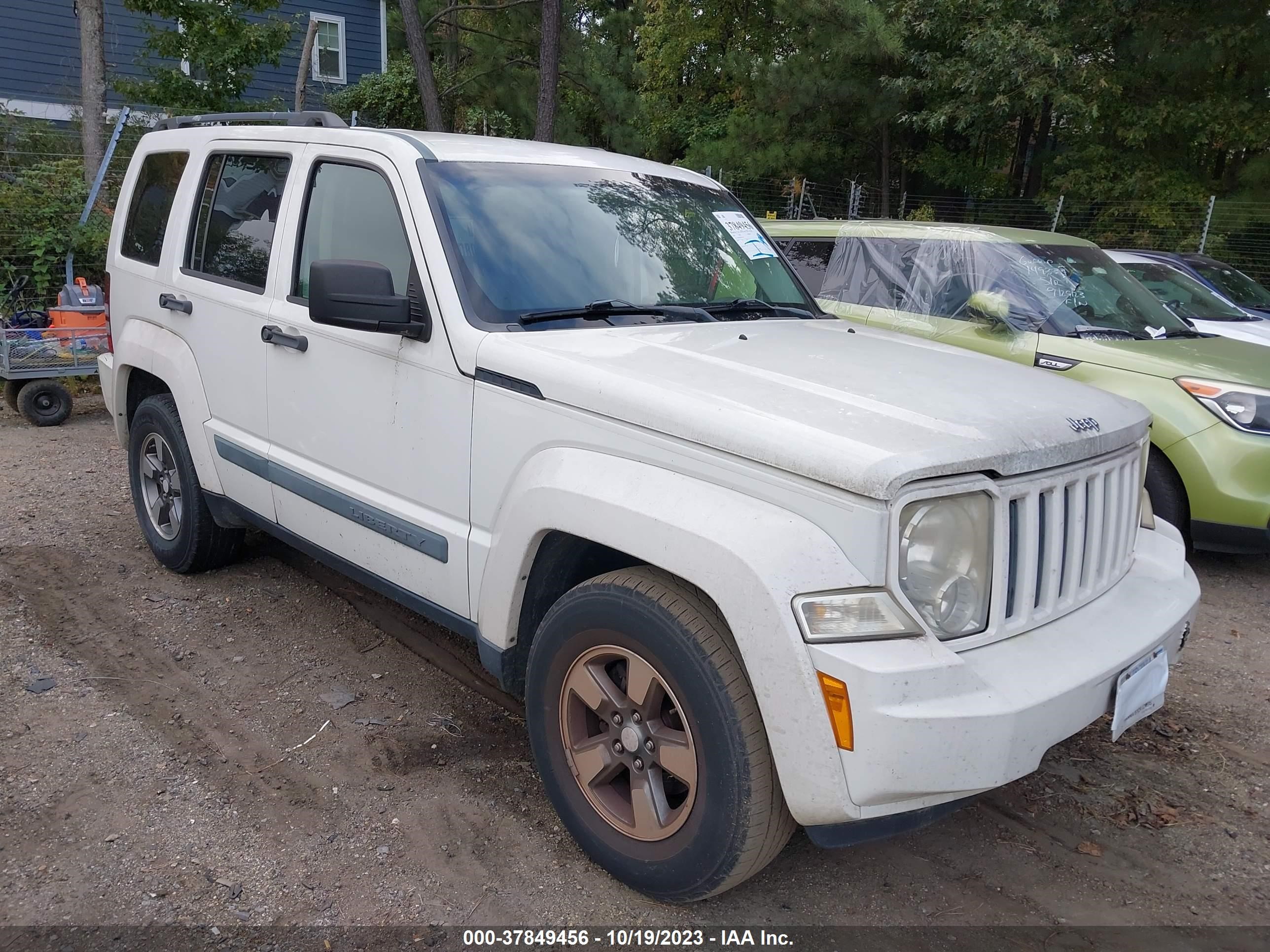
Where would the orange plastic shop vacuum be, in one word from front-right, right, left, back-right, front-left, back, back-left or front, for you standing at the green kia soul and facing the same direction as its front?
back-right

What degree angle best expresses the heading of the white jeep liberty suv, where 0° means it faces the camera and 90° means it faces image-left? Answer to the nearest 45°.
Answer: approximately 315°

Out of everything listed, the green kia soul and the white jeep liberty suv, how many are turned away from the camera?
0

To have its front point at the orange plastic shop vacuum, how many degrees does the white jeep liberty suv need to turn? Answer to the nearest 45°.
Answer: approximately 180°

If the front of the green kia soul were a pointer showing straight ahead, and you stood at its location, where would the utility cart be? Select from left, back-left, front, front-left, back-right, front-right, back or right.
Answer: back-right

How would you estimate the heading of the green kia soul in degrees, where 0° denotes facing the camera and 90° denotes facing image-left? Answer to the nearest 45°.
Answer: approximately 315°

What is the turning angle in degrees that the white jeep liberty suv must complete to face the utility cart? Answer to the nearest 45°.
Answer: approximately 180°

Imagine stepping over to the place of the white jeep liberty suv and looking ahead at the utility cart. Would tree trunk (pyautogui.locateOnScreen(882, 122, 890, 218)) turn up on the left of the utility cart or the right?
right
